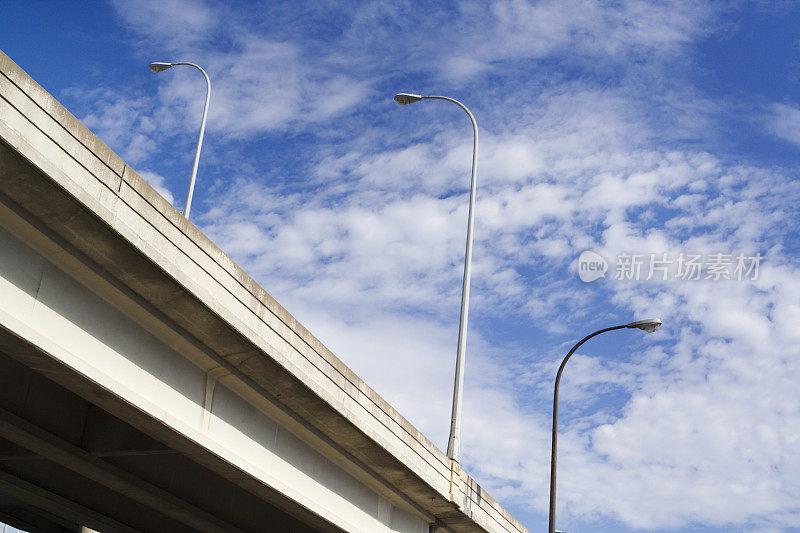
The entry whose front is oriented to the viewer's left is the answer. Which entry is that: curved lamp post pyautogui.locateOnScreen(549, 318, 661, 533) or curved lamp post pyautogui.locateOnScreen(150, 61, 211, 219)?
curved lamp post pyautogui.locateOnScreen(150, 61, 211, 219)

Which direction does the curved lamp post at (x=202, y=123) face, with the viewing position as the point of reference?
facing to the left of the viewer

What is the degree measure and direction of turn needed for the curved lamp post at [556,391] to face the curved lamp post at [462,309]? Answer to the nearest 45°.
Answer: approximately 135° to its right

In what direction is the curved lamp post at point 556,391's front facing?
to the viewer's right

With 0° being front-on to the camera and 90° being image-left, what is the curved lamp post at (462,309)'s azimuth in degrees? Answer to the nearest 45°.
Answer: approximately 90°

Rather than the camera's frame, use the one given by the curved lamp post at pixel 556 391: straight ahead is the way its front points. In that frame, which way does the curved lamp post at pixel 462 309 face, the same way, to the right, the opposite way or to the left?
the opposite way

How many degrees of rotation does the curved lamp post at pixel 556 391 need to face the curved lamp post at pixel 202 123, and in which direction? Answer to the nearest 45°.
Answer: approximately 180°
